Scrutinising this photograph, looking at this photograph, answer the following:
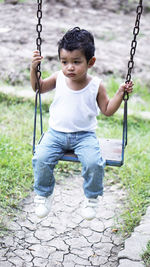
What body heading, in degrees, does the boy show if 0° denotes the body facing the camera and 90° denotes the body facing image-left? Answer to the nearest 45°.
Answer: approximately 0°
